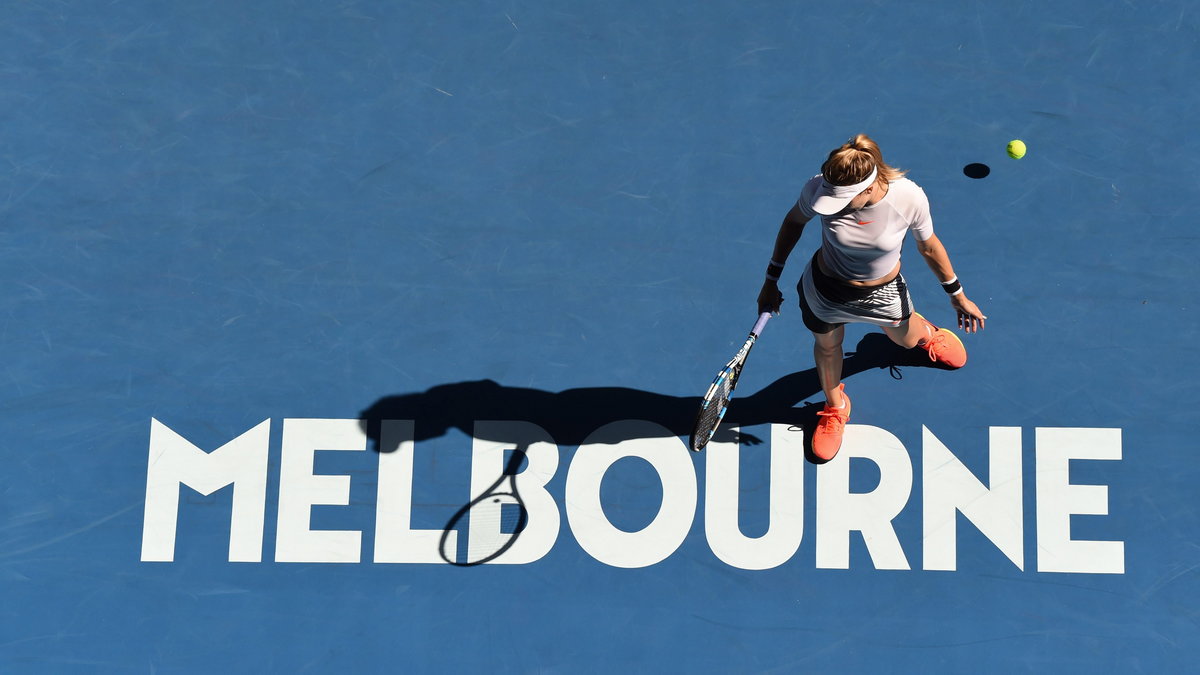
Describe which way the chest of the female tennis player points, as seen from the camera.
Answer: toward the camera
